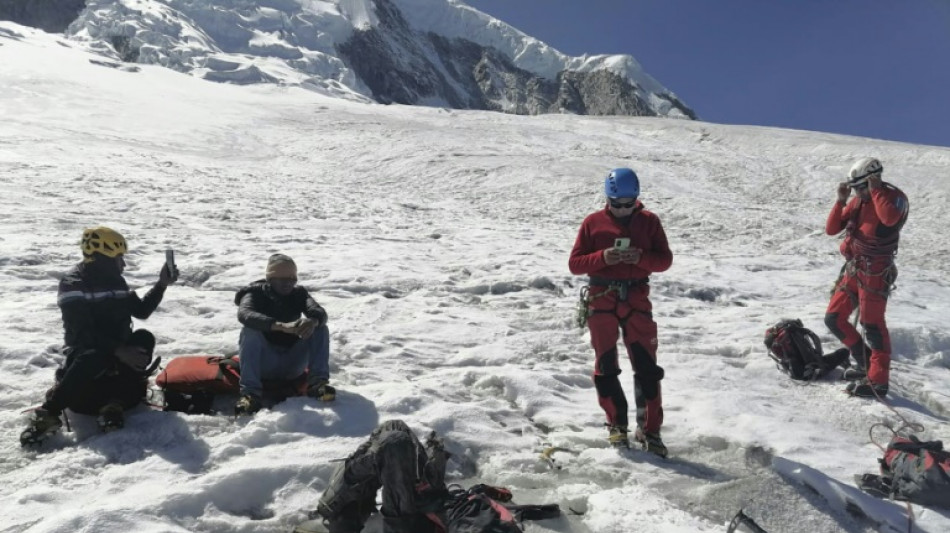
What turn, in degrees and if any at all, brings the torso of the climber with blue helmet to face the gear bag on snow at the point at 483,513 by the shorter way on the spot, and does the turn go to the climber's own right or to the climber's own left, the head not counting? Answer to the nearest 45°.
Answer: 0° — they already face it

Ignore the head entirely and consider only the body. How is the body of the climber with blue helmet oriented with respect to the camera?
toward the camera

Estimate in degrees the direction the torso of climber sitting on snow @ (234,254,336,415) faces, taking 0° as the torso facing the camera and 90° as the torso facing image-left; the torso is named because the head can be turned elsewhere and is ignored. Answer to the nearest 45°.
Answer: approximately 0°

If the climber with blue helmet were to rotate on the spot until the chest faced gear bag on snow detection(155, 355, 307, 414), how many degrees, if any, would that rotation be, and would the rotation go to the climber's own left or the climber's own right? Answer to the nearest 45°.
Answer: approximately 90° to the climber's own right

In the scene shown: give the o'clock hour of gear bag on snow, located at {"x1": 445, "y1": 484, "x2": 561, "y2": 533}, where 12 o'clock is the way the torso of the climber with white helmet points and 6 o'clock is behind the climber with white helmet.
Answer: The gear bag on snow is roughly at 11 o'clock from the climber with white helmet.

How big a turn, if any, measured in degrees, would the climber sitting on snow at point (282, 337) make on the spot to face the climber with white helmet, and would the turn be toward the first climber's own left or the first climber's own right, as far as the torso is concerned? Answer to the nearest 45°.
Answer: approximately 90° to the first climber's own left

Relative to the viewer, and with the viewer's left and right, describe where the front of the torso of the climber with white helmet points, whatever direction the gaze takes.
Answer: facing the viewer and to the left of the viewer

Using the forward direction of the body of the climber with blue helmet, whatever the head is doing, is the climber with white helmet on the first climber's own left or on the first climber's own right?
on the first climber's own left

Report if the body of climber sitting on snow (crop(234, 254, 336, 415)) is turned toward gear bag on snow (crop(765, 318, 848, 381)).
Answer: no

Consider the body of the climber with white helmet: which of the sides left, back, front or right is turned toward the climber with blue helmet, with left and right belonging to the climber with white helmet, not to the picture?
front

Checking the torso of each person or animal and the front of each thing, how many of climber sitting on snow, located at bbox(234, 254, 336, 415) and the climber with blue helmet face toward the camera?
2

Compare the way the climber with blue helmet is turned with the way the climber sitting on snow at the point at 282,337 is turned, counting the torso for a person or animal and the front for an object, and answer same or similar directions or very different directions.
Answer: same or similar directions

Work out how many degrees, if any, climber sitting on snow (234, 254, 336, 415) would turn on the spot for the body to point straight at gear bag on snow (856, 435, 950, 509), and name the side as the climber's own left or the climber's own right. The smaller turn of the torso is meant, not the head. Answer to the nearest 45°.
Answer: approximately 45° to the climber's own left

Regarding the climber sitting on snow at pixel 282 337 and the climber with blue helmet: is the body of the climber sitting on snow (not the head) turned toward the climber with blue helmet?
no
